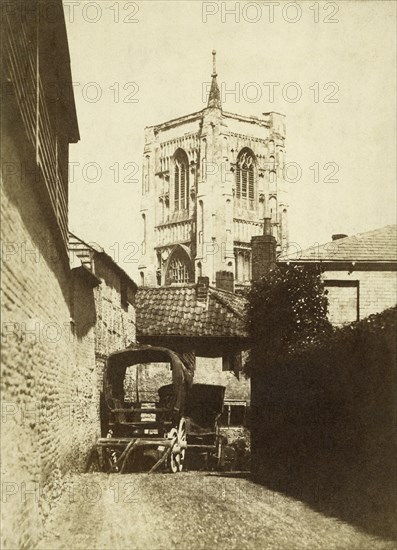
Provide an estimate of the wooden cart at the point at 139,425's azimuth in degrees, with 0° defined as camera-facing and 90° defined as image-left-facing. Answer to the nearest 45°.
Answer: approximately 0°

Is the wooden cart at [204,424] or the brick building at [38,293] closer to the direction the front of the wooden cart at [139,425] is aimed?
the brick building

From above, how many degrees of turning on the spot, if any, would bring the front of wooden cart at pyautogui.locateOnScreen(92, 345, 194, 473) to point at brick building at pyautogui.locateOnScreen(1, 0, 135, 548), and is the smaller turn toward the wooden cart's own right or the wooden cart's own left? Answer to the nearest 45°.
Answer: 0° — it already faces it

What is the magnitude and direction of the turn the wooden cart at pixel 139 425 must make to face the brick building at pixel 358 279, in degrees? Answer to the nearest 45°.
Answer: approximately 135° to its left
